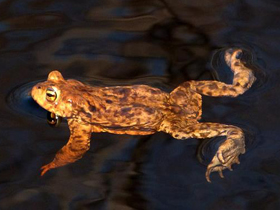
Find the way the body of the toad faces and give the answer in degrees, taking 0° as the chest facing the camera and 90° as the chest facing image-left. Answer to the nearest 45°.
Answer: approximately 90°
